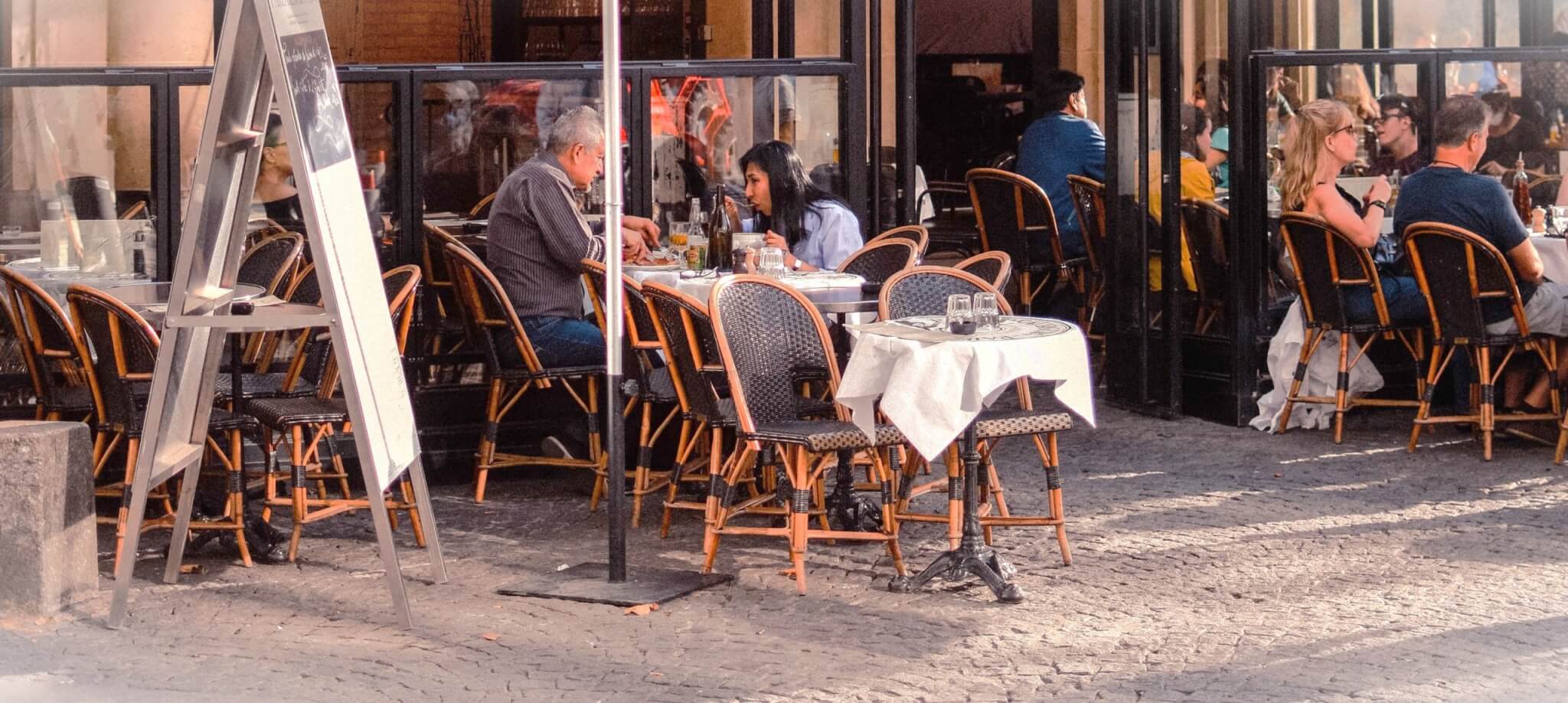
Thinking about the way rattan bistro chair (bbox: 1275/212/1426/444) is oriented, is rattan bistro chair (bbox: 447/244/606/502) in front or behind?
behind

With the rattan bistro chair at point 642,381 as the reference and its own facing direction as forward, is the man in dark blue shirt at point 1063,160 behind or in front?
in front

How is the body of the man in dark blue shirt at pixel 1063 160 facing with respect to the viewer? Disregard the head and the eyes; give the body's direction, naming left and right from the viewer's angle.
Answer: facing away from the viewer and to the right of the viewer

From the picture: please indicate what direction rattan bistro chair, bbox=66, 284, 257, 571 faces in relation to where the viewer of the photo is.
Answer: facing away from the viewer and to the right of the viewer

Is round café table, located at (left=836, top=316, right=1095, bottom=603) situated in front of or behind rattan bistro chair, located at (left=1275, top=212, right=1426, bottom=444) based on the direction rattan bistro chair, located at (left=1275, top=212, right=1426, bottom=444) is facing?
behind

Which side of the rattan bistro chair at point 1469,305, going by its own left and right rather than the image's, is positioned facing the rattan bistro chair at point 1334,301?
left

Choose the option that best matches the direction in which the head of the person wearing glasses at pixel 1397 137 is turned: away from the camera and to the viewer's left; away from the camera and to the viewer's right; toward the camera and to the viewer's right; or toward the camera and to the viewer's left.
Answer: toward the camera and to the viewer's left
